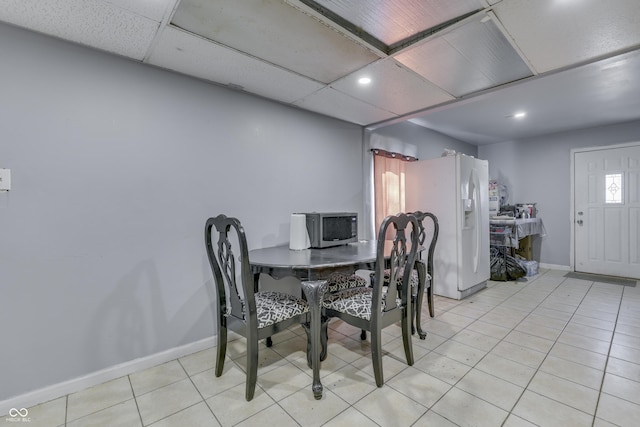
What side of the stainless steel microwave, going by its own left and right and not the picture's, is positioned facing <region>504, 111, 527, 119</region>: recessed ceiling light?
left

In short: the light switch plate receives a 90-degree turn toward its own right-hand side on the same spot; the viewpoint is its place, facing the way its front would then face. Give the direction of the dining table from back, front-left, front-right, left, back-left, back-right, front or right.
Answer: back-left

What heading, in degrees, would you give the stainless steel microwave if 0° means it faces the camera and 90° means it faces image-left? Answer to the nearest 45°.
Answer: approximately 315°

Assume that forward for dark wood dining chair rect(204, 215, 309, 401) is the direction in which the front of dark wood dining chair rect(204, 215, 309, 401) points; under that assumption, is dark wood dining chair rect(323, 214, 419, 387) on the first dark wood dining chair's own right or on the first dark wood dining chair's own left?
on the first dark wood dining chair's own right

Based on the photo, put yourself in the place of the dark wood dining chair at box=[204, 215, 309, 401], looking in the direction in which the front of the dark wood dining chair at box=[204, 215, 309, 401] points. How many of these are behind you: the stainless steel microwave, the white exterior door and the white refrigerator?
0

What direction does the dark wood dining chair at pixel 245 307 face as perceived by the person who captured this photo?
facing away from the viewer and to the right of the viewer

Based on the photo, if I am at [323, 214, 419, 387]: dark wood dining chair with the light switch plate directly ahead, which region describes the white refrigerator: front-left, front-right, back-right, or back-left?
back-right

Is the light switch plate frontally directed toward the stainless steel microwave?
no

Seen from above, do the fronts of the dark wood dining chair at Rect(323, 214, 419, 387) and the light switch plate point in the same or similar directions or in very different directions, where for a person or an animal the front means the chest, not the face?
very different directions

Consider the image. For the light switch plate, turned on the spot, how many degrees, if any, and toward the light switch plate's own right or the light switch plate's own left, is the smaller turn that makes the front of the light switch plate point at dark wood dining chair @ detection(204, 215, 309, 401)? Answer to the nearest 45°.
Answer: approximately 45° to the light switch plate's own left

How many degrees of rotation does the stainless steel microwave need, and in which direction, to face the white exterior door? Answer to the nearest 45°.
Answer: approximately 90° to its left

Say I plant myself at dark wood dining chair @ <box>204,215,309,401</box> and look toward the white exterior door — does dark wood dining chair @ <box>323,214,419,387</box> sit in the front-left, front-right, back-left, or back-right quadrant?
front-right

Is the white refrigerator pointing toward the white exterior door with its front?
no
